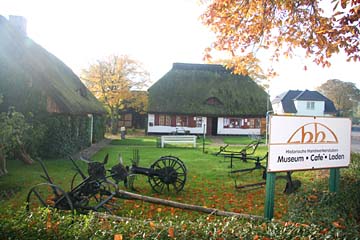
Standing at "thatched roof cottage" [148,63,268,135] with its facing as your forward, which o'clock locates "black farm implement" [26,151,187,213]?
The black farm implement is roughly at 12 o'clock from the thatched roof cottage.

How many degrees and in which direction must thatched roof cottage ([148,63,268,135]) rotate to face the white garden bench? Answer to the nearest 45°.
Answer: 0° — it already faces it

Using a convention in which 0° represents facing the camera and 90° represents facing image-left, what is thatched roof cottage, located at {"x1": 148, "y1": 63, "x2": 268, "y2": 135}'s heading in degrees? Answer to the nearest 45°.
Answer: approximately 0°

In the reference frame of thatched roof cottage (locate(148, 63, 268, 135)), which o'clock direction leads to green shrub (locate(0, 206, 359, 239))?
The green shrub is roughly at 12 o'clock from the thatched roof cottage.

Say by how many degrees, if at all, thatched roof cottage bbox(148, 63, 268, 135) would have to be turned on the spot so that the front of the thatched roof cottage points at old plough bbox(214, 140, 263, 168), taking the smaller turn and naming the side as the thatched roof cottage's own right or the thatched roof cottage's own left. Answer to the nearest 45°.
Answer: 0° — it already faces it

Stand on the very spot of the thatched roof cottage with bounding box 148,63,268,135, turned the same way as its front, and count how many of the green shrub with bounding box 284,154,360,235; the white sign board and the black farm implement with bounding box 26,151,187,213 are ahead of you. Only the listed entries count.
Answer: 3

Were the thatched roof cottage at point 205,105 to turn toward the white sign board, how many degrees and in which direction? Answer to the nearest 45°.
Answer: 0° — it already faces it
